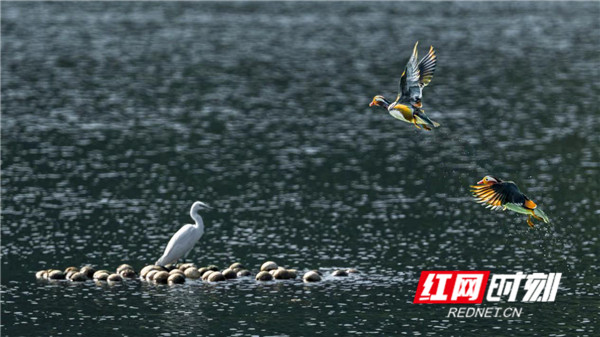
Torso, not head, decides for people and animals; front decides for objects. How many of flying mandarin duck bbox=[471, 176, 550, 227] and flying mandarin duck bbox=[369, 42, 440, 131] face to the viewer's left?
2

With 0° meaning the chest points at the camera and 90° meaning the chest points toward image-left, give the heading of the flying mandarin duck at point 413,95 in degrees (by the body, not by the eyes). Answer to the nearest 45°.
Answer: approximately 90°

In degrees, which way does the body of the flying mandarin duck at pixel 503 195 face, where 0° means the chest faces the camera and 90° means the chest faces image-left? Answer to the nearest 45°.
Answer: approximately 90°

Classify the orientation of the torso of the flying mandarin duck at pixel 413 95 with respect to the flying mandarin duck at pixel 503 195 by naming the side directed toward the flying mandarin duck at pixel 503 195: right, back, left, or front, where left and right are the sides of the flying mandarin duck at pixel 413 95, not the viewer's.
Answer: back

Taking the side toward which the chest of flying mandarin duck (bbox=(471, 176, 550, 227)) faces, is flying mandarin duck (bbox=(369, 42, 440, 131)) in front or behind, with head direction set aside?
in front
